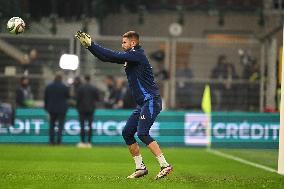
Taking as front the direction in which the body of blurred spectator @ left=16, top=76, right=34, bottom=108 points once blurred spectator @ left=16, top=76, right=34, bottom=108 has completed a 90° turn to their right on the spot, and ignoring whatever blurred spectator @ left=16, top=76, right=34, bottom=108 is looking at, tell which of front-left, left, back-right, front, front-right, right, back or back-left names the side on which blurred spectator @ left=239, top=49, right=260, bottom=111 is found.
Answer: back

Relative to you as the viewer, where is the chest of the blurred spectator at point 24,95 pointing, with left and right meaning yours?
facing the viewer

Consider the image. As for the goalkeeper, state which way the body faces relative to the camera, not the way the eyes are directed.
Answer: to the viewer's left
